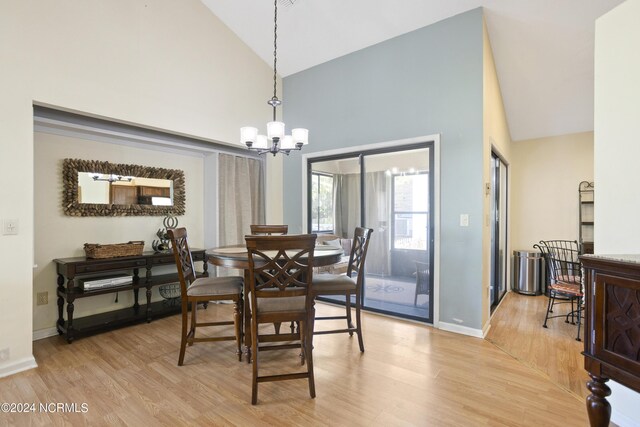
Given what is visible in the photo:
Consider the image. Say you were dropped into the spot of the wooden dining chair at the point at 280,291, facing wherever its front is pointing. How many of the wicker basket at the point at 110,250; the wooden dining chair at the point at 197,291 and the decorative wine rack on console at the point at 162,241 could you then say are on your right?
0

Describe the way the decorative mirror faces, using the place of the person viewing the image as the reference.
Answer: facing the viewer and to the right of the viewer

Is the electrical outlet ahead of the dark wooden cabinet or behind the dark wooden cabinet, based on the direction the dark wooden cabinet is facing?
ahead

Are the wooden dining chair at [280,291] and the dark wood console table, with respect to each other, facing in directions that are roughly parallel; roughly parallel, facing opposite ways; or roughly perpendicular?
roughly perpendicular

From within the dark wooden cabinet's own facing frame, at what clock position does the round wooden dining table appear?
The round wooden dining table is roughly at 1 o'clock from the dark wooden cabinet.

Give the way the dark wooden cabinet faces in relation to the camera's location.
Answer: facing the viewer and to the left of the viewer

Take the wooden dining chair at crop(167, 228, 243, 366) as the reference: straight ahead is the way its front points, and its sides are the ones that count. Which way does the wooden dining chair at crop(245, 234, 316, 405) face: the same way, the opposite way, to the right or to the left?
to the left

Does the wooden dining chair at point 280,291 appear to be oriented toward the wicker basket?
no

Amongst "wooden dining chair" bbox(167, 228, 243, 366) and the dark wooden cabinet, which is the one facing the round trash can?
the wooden dining chair

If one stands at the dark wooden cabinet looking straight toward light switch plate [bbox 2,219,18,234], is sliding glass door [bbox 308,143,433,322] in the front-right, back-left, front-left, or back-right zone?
front-right

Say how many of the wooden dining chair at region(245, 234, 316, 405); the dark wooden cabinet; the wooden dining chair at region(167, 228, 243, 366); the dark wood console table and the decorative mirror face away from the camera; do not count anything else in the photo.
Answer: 1

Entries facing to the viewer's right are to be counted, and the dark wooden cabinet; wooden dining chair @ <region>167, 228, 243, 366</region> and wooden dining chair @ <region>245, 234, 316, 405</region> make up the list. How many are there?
1

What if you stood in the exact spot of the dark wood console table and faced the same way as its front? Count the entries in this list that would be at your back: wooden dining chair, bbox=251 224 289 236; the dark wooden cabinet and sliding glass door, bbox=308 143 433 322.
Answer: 0

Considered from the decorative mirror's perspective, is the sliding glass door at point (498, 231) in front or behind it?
in front

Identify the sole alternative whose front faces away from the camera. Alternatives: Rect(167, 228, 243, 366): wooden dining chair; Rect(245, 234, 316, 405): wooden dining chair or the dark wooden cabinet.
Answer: Rect(245, 234, 316, 405): wooden dining chair

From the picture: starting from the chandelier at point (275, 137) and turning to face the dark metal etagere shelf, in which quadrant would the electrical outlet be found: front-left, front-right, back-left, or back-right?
back-left

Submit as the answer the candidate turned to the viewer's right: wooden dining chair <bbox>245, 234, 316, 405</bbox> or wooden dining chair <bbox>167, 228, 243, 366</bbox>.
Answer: wooden dining chair <bbox>167, 228, 243, 366</bbox>

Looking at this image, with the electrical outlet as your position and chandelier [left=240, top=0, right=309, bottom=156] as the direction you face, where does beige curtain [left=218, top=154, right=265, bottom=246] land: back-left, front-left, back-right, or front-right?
front-left

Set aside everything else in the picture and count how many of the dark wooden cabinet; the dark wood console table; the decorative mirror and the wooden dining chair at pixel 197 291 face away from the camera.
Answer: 0

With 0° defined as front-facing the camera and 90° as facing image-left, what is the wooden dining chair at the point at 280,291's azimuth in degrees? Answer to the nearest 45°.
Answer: approximately 180°

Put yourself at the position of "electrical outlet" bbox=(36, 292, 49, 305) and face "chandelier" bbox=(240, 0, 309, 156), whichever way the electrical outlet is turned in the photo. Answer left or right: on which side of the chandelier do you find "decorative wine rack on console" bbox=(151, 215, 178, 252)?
left

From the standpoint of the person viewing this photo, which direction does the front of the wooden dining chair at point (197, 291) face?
facing to the right of the viewer
